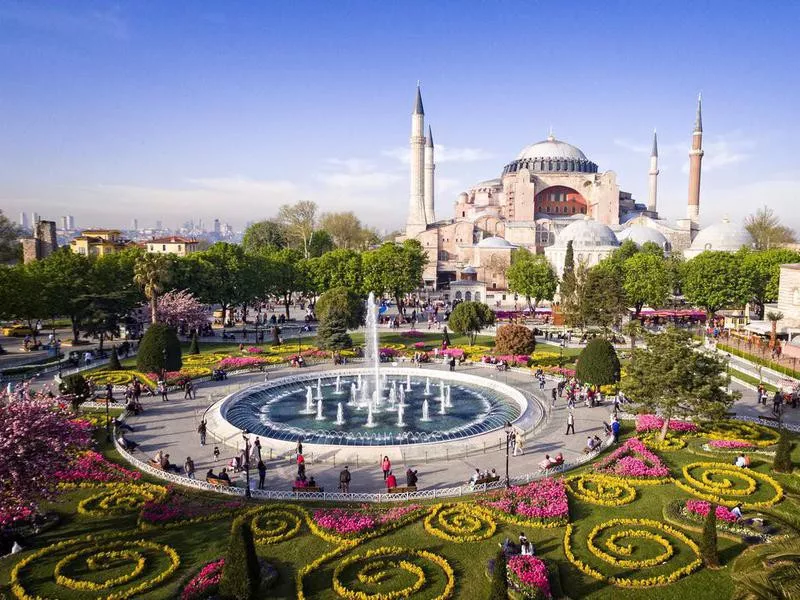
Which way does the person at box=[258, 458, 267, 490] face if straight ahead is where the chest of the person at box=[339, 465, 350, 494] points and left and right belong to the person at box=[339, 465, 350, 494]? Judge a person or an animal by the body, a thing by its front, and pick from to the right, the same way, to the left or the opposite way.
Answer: the same way

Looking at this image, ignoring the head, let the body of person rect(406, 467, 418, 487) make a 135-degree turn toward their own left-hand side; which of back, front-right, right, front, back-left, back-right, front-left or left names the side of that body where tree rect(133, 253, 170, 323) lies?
right

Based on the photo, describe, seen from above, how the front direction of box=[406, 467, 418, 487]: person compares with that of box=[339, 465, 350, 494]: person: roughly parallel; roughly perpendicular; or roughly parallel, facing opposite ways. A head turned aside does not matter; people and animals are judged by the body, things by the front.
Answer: roughly parallel

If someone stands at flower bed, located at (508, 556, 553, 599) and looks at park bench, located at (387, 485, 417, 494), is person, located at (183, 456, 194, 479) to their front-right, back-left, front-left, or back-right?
front-left

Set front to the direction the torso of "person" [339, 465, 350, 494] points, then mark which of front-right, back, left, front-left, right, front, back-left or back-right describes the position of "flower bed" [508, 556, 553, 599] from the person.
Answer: back-right

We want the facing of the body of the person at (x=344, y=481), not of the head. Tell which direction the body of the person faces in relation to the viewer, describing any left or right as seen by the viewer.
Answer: facing away from the viewer

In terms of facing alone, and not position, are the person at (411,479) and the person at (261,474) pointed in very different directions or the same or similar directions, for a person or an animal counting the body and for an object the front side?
same or similar directions

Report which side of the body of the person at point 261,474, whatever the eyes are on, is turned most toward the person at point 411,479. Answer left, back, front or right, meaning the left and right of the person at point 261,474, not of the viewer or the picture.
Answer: right

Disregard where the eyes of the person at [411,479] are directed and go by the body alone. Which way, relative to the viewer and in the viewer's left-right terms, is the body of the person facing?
facing away from the viewer

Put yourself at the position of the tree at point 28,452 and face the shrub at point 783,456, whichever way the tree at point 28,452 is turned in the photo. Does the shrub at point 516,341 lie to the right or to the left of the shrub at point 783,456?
left

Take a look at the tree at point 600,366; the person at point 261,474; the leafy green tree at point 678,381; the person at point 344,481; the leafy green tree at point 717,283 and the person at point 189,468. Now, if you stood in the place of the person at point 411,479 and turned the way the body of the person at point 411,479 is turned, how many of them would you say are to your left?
3

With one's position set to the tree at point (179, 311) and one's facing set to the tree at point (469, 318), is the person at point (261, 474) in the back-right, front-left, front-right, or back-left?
front-right

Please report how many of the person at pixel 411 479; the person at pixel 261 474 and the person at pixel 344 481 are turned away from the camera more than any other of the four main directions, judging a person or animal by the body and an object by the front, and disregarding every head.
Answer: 3

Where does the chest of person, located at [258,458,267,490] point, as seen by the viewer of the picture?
away from the camera

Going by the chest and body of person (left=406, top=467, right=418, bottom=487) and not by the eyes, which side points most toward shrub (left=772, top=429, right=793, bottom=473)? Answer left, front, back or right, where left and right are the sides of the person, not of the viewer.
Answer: right
